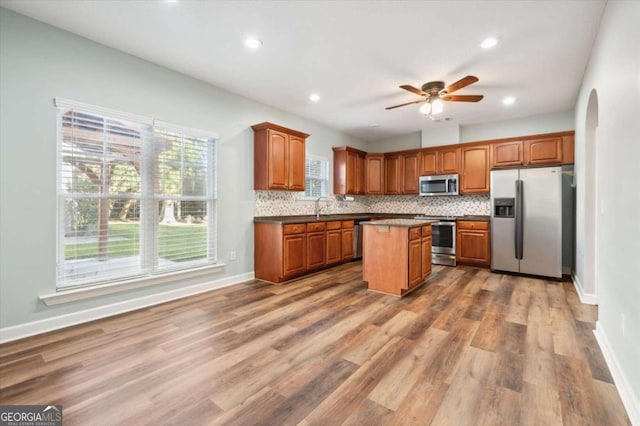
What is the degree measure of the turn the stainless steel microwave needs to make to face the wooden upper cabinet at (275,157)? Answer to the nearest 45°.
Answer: approximately 45° to its right

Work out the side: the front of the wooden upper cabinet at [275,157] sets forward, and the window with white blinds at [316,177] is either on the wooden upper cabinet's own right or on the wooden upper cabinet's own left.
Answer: on the wooden upper cabinet's own left

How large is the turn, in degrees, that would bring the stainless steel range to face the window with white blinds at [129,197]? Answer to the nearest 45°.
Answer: approximately 45° to its right

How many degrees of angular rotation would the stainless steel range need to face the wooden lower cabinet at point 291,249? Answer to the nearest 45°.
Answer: approximately 45° to its right

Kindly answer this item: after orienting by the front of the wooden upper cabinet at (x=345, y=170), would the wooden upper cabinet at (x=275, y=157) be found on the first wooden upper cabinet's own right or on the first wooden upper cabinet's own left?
on the first wooden upper cabinet's own right

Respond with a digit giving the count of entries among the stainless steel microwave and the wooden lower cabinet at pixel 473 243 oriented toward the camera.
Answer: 2

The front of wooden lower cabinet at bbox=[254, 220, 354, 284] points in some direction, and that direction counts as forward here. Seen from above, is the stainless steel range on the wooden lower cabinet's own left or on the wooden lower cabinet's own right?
on the wooden lower cabinet's own left

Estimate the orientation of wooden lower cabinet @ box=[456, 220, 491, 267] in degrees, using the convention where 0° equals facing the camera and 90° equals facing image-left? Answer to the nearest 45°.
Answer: approximately 0°

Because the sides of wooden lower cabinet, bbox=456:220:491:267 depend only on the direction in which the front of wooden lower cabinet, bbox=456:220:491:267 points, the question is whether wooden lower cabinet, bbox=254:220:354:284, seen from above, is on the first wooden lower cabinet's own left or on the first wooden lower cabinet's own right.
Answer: on the first wooden lower cabinet's own right
